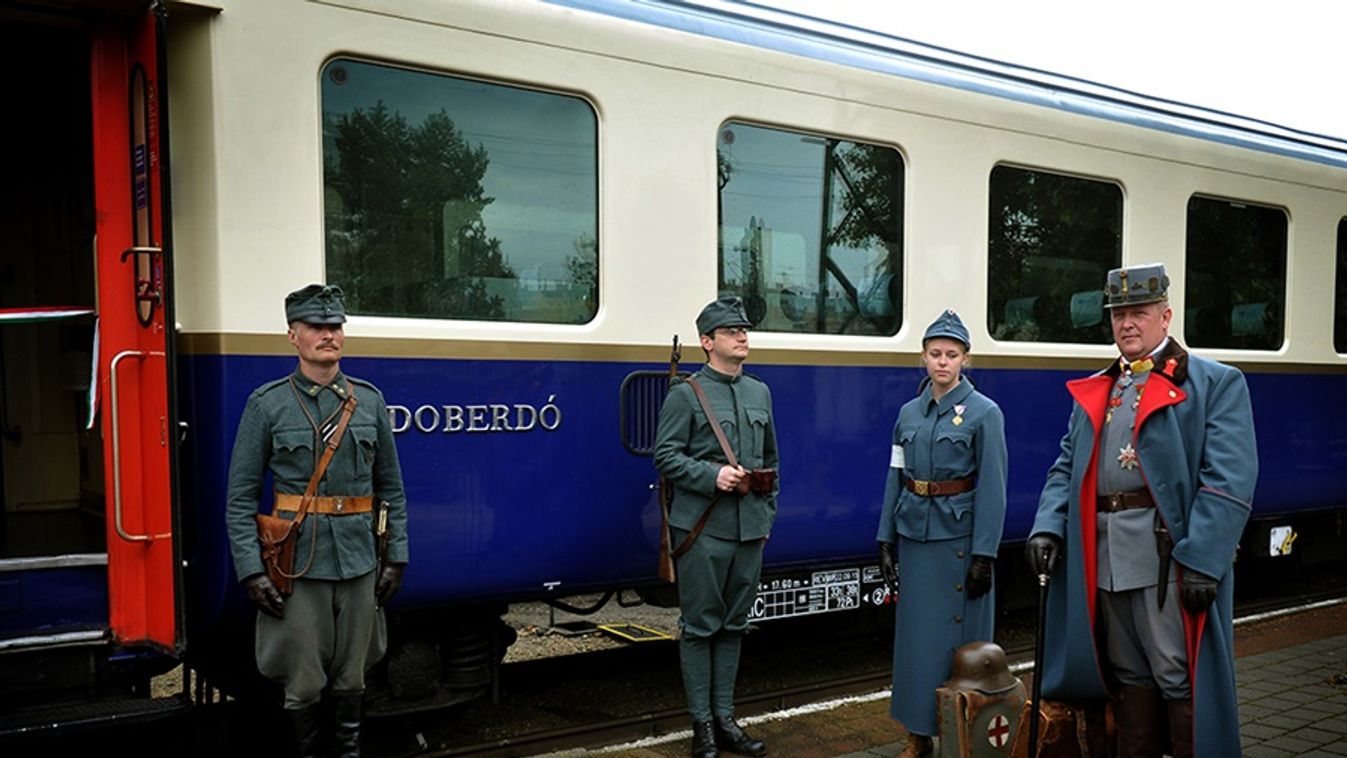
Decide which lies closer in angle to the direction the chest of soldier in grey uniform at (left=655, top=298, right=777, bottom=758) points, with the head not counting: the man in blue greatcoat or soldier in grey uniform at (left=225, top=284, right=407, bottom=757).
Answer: the man in blue greatcoat

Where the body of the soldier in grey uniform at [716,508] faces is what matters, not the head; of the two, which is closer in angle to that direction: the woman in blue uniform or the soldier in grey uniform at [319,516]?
the woman in blue uniform

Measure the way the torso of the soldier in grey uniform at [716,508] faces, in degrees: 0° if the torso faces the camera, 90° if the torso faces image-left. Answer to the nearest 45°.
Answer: approximately 315°

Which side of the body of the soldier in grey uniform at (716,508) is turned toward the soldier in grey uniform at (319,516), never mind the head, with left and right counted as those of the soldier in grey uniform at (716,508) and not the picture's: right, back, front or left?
right
